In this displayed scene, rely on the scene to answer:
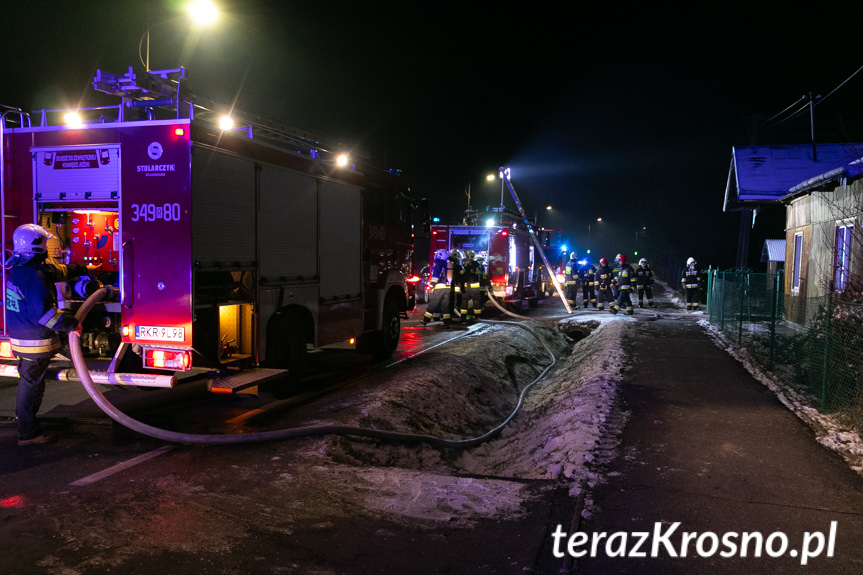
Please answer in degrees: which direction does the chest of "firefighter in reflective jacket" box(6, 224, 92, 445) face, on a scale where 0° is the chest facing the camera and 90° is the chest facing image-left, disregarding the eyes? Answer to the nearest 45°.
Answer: approximately 225°

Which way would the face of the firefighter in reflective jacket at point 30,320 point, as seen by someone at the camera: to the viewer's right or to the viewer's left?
to the viewer's right

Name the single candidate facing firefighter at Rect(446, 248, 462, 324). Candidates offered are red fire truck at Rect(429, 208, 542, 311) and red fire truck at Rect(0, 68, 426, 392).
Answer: red fire truck at Rect(0, 68, 426, 392)

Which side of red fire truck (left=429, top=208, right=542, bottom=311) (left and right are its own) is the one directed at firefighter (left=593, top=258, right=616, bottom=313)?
right

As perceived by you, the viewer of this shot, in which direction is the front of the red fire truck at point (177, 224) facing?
facing away from the viewer and to the right of the viewer

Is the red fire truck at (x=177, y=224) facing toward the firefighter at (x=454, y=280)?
yes

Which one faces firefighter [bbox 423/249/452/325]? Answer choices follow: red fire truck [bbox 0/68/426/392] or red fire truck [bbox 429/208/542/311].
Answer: red fire truck [bbox 0/68/426/392]

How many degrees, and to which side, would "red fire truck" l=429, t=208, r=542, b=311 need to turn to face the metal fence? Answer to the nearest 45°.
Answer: approximately 180°

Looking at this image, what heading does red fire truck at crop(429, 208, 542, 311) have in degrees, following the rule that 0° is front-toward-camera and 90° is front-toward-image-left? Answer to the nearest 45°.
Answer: approximately 180°
